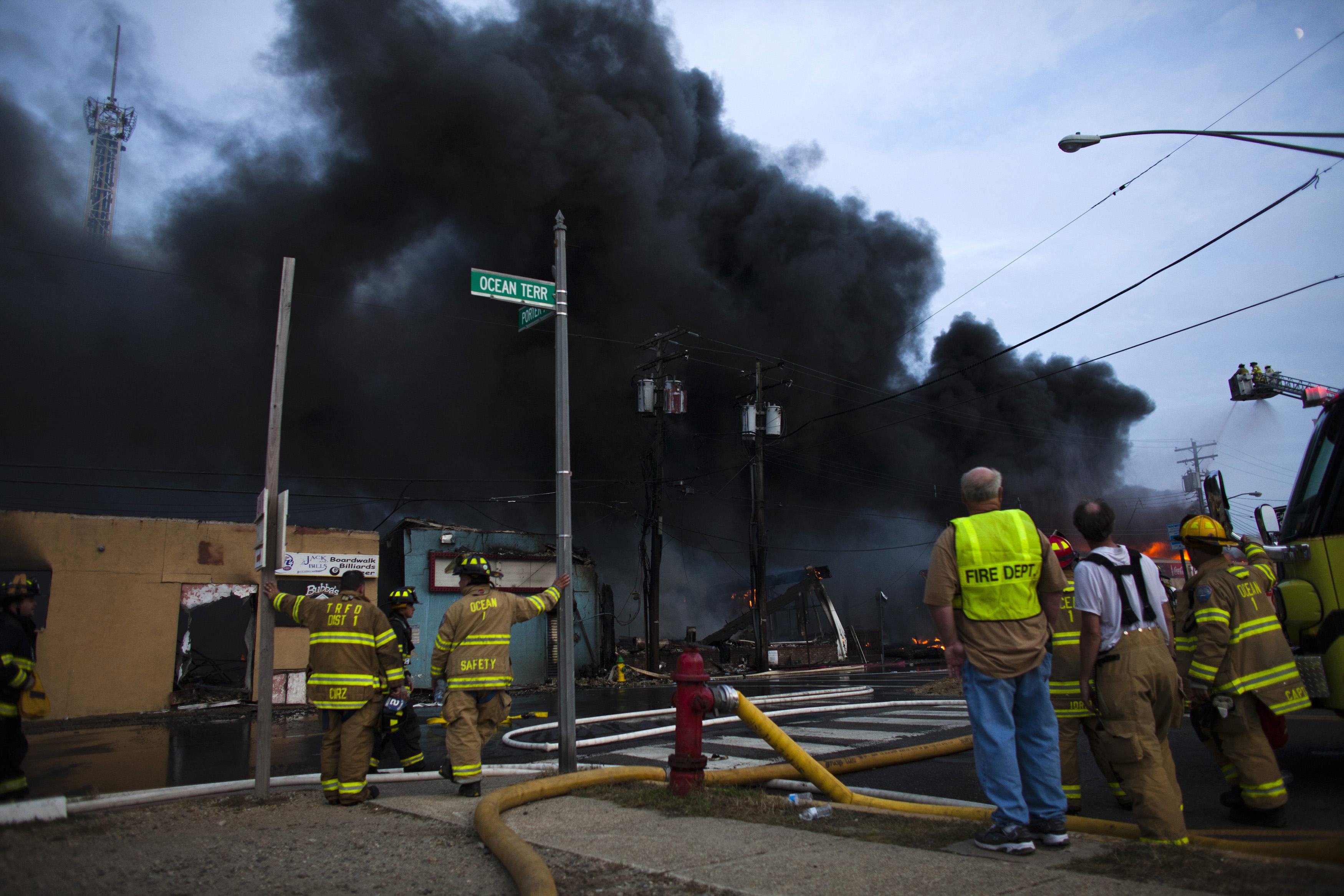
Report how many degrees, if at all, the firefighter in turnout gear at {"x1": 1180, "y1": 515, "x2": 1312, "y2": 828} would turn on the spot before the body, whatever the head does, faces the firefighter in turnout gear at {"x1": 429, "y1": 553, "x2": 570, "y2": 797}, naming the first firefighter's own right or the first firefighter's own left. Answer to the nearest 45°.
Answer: approximately 45° to the first firefighter's own left

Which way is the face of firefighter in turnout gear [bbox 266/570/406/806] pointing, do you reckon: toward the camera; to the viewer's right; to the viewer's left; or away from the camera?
away from the camera

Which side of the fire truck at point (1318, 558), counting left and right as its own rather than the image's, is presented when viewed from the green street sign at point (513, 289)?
front

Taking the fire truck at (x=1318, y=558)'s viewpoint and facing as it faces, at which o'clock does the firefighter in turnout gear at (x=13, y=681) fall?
The firefighter in turnout gear is roughly at 11 o'clock from the fire truck.

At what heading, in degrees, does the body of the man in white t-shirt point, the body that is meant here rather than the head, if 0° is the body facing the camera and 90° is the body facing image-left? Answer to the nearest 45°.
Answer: approximately 135°

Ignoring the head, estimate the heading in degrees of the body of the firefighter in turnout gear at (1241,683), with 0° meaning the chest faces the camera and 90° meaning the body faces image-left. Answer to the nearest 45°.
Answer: approximately 135°

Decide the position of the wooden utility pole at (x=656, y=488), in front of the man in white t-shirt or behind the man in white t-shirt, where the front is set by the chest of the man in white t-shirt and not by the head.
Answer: in front

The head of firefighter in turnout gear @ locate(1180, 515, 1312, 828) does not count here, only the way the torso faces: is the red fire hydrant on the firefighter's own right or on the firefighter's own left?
on the firefighter's own left

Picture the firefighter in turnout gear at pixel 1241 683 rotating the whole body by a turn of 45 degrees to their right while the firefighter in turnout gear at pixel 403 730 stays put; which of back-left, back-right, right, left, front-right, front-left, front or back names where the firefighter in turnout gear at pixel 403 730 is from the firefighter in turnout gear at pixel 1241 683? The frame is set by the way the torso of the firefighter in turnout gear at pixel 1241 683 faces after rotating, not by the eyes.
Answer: left

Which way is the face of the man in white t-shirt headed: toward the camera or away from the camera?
away from the camera

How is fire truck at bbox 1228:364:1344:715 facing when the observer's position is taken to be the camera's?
facing to the left of the viewer

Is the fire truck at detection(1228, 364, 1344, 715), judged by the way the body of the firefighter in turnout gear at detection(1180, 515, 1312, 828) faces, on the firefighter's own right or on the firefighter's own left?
on the firefighter's own right
